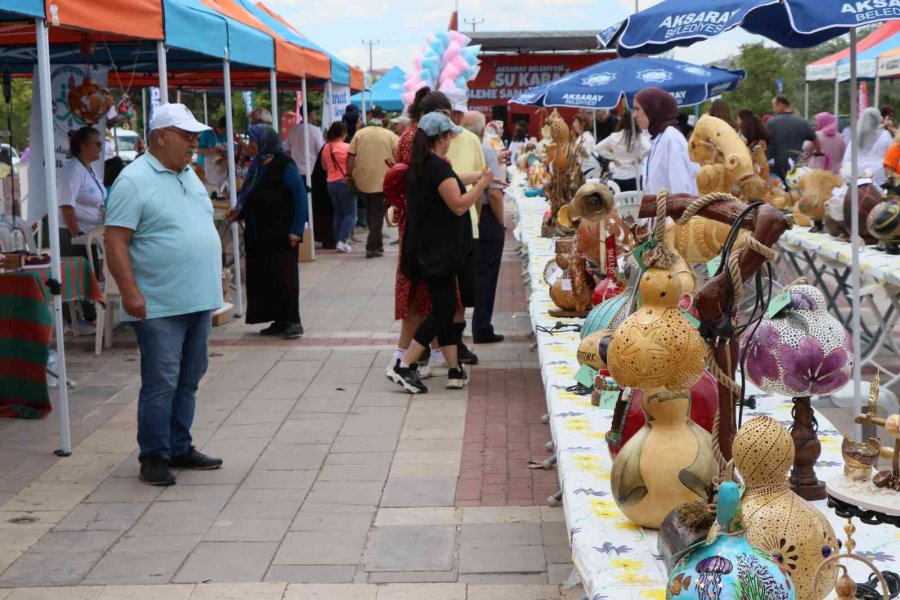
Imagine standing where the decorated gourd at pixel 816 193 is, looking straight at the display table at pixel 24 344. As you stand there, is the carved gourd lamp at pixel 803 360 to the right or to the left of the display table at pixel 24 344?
left

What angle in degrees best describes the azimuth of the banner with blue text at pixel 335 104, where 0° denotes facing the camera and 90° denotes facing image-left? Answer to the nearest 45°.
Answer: approximately 0°

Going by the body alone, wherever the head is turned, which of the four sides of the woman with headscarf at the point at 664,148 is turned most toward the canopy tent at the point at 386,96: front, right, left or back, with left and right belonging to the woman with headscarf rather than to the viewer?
right

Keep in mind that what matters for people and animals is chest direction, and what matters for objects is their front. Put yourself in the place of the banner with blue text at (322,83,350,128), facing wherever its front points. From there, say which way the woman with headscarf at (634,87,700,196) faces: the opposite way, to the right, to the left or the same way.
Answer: to the right

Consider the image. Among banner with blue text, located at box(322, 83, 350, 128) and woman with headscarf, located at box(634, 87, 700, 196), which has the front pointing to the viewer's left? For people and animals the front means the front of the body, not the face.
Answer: the woman with headscarf

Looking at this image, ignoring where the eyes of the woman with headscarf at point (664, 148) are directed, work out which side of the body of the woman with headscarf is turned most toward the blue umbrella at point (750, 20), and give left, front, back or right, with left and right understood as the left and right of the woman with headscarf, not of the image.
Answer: left

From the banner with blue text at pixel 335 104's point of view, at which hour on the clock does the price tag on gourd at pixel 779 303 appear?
The price tag on gourd is roughly at 12 o'clock from the banner with blue text.
